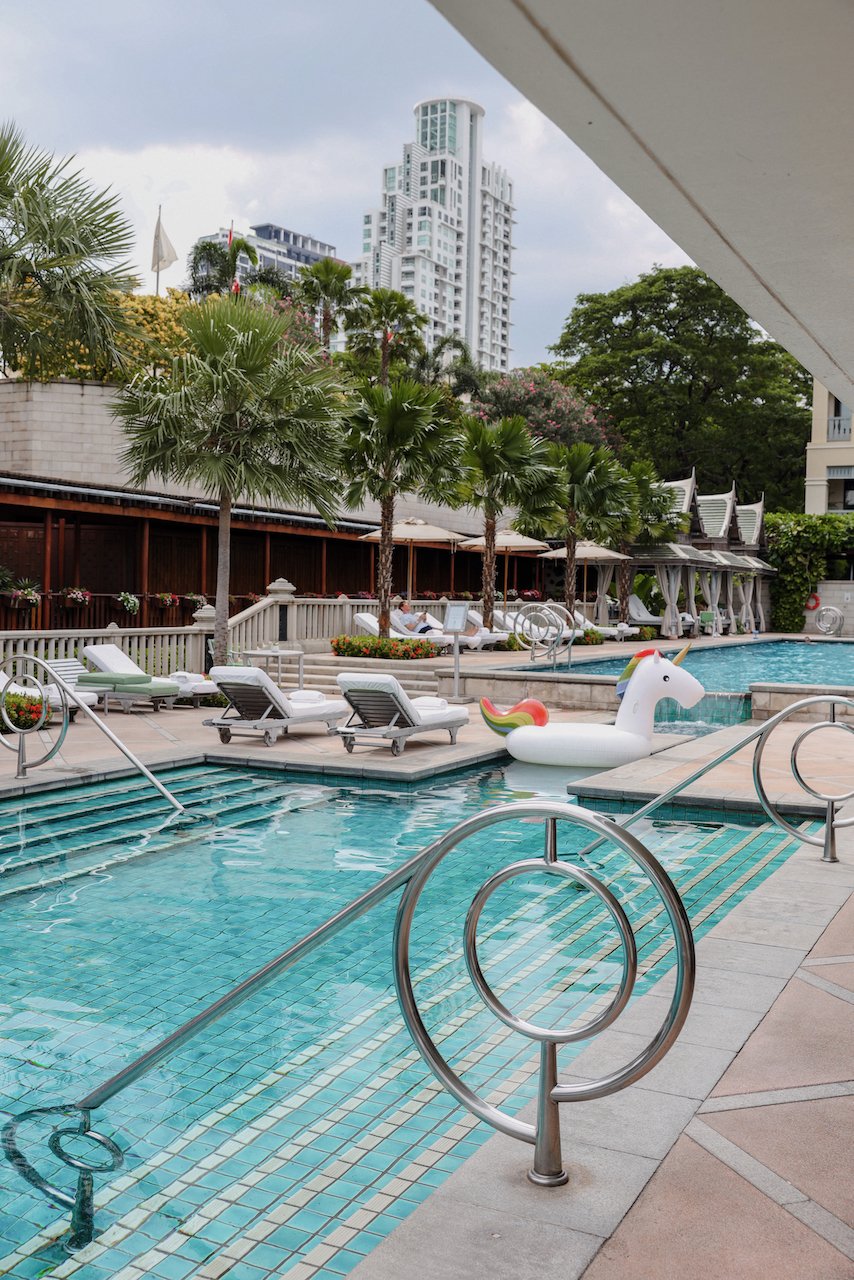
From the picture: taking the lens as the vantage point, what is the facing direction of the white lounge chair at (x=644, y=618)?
facing to the right of the viewer

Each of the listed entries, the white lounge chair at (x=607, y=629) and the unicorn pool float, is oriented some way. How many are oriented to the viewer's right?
2

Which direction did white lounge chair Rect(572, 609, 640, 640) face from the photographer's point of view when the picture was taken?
facing to the right of the viewer

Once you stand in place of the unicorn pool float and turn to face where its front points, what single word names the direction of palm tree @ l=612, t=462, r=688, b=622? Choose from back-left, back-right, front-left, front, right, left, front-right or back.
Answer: left

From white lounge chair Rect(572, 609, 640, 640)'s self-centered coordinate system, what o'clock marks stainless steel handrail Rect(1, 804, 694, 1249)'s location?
The stainless steel handrail is roughly at 3 o'clock from the white lounge chair.
